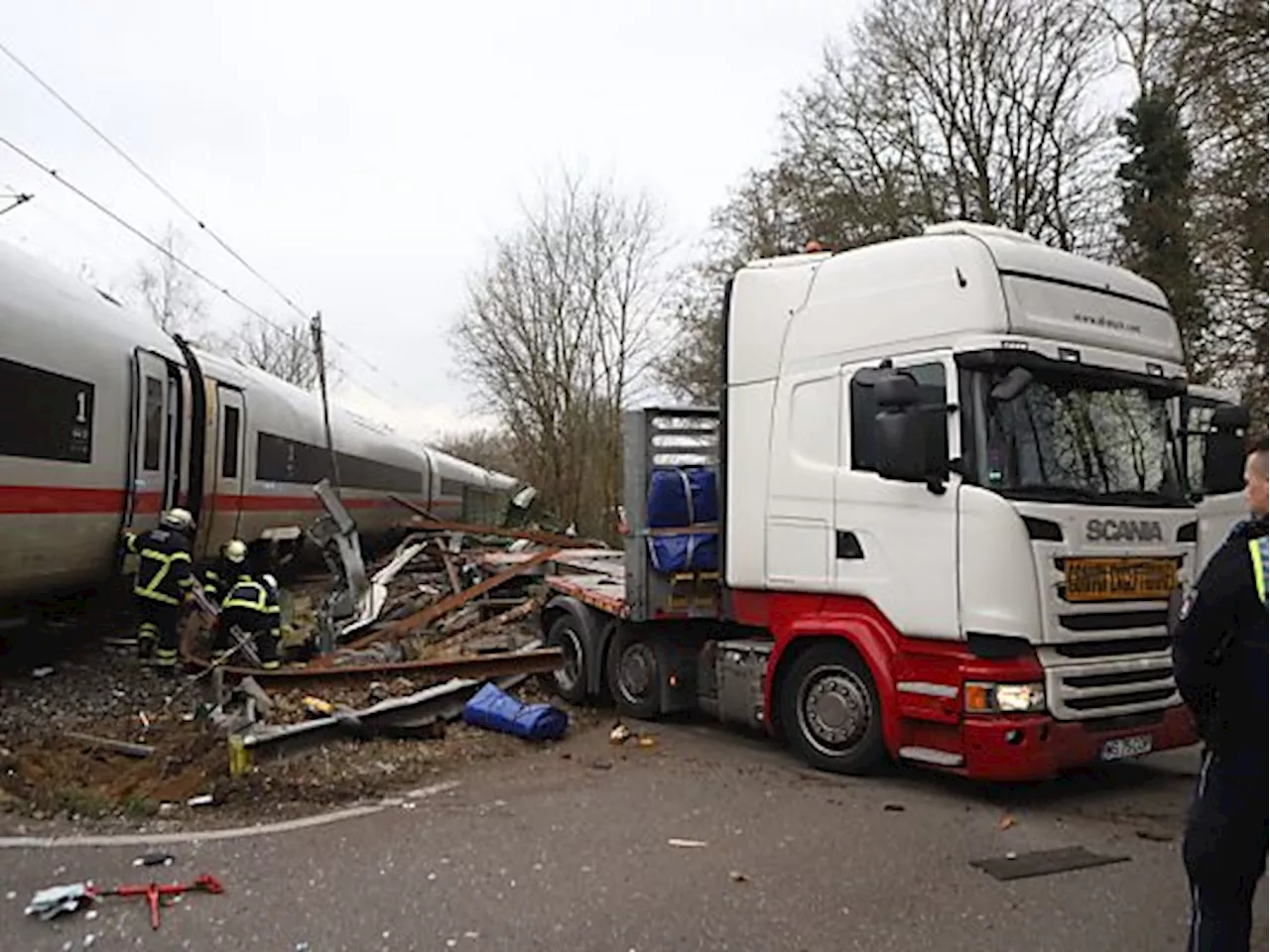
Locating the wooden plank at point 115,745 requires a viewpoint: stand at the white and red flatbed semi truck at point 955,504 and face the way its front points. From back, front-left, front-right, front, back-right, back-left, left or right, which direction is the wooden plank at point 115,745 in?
back-right

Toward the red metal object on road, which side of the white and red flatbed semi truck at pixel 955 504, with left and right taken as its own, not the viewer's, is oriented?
right

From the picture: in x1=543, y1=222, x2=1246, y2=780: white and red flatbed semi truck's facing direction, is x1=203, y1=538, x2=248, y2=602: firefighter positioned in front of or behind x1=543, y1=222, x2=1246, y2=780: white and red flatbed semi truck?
behind

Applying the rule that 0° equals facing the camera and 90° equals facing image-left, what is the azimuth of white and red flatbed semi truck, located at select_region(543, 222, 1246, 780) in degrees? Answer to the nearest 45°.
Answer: approximately 315°

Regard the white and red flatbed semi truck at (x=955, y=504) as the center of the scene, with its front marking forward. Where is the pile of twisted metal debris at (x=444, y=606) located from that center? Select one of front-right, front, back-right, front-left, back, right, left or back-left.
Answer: back

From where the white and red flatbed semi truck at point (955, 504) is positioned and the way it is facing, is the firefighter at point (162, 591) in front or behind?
behind

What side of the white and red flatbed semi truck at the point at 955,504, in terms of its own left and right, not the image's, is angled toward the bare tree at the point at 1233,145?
left

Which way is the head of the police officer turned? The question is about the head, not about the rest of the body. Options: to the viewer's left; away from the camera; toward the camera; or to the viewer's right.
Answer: to the viewer's left
